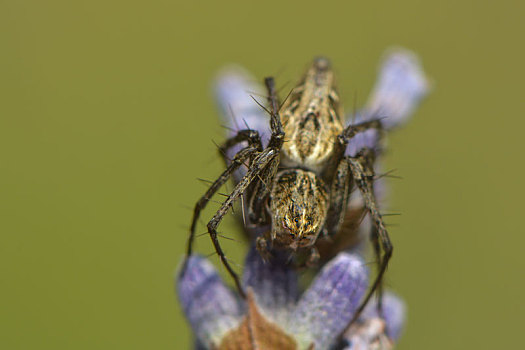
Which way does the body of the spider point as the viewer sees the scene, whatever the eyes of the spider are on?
toward the camera
